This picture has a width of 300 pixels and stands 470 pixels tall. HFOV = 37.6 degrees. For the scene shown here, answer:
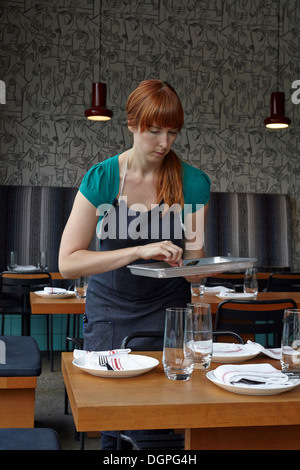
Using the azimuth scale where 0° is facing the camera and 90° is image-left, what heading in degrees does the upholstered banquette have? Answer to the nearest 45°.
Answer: approximately 0°

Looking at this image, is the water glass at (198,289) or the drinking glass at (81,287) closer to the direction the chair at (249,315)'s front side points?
the water glass

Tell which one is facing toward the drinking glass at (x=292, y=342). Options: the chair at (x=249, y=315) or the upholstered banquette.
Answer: the upholstered banquette

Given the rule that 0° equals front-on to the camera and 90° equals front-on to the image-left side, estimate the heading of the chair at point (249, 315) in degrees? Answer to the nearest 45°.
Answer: approximately 180°

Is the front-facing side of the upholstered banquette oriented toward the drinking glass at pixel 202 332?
yes

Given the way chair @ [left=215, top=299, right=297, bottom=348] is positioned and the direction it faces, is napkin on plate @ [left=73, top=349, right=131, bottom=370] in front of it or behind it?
behind

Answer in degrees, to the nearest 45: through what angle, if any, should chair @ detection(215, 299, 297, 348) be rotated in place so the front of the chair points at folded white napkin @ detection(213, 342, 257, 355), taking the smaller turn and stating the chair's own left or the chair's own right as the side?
approximately 180°

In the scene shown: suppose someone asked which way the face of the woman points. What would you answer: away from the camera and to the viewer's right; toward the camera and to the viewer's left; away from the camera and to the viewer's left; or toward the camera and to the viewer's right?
toward the camera and to the viewer's right

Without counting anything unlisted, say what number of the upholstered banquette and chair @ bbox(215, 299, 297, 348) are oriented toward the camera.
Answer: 1

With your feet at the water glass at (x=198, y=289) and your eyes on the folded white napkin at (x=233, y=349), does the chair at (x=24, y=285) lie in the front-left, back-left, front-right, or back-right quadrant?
back-right

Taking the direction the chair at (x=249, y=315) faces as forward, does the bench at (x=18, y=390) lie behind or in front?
behind

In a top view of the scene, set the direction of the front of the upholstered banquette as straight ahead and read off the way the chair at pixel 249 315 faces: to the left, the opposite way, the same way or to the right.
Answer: the opposite way

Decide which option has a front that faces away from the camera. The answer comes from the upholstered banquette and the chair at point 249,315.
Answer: the chair

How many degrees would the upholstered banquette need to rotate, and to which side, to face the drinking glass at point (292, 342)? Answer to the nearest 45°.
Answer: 0° — it already faces it

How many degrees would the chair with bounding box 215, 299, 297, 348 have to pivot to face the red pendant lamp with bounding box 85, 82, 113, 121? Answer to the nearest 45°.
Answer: approximately 45° to its left

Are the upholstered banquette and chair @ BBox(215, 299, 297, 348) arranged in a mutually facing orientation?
yes
